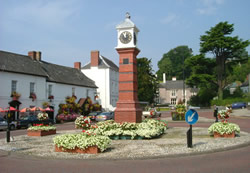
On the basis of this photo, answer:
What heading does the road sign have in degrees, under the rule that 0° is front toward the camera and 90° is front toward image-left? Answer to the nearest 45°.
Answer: approximately 0°

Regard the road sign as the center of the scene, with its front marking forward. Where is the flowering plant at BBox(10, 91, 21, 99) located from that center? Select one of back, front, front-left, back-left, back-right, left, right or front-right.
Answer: back-right

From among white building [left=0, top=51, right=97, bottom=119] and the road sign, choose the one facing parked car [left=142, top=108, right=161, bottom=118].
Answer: the white building

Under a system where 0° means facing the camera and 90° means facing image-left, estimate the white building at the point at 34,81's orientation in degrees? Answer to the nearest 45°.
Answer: approximately 315°

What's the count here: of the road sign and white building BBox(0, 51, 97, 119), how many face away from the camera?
0

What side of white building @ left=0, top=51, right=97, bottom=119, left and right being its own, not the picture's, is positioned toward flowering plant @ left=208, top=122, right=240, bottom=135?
front

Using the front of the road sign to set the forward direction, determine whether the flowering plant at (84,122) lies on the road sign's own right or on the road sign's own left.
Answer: on the road sign's own right

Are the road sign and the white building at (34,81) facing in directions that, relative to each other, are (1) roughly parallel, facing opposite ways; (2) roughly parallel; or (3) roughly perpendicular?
roughly perpendicular

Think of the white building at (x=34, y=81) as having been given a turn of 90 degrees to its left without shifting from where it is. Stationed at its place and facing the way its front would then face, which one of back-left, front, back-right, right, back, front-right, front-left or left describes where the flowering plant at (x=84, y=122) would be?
back-right

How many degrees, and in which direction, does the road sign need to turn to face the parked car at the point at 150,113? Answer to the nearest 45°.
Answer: approximately 180°
